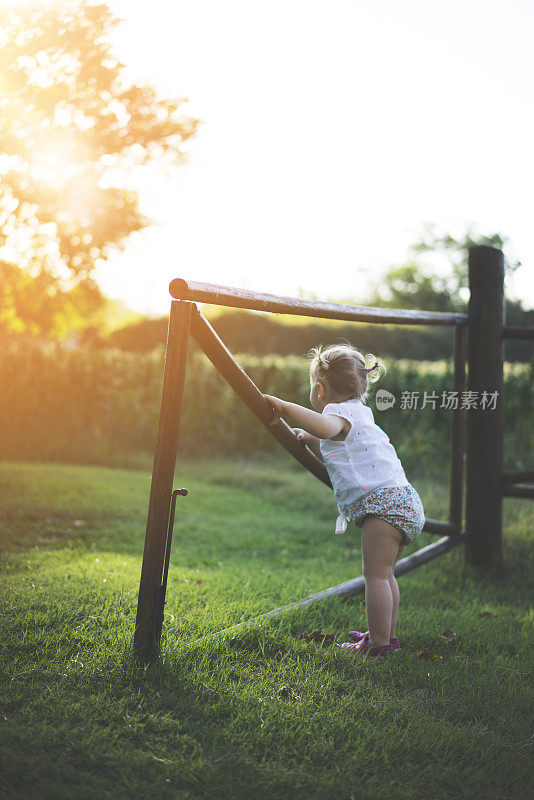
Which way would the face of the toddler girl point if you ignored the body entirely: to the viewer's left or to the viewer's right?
to the viewer's left

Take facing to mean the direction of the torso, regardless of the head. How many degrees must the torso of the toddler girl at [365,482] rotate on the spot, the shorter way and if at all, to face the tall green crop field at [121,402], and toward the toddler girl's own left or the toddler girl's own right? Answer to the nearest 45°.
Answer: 0° — they already face it

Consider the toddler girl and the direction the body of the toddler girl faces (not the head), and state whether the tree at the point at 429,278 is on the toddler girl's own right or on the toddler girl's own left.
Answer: on the toddler girl's own right

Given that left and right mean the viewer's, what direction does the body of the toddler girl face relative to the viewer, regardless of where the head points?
facing away from the viewer and to the left of the viewer
